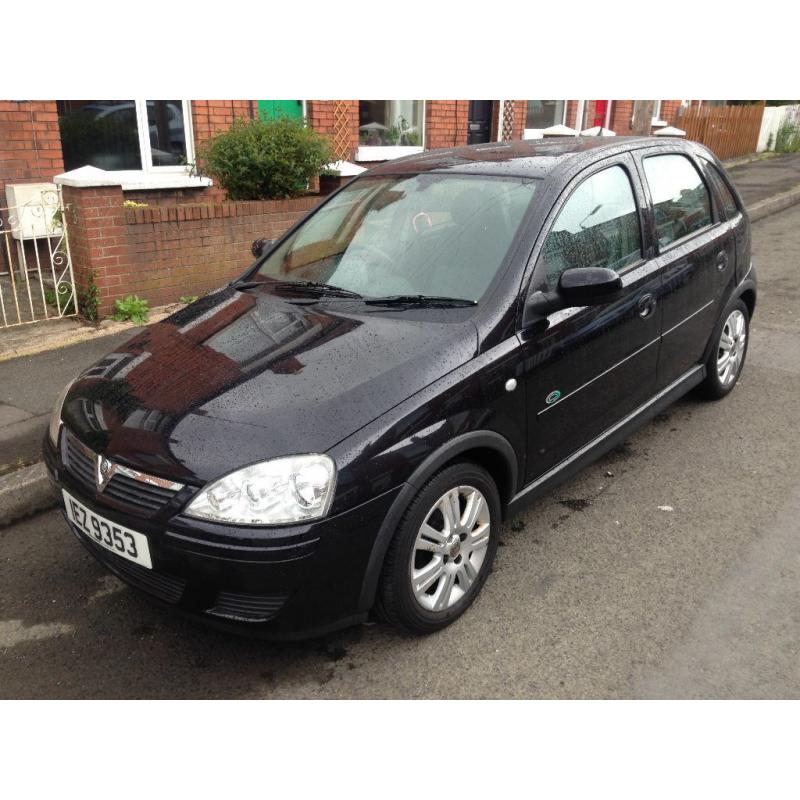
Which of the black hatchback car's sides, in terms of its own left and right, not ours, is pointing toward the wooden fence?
back

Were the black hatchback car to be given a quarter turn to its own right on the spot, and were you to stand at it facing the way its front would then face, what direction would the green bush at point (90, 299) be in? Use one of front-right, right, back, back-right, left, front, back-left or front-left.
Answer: front

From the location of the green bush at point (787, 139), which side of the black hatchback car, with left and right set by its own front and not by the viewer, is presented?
back

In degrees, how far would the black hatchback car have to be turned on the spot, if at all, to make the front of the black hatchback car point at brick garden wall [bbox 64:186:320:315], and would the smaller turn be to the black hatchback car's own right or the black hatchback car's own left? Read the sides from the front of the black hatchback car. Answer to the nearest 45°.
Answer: approximately 90° to the black hatchback car's own right

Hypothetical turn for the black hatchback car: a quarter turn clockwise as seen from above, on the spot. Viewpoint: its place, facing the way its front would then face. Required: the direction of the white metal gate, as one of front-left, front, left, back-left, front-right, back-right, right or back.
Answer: front

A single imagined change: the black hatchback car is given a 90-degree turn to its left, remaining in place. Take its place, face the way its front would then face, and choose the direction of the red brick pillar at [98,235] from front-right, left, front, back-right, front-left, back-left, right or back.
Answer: back

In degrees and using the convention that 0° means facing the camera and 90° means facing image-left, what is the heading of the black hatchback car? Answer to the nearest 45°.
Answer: approximately 45°

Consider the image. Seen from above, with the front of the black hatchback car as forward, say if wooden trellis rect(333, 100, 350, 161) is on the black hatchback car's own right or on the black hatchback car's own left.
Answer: on the black hatchback car's own right
